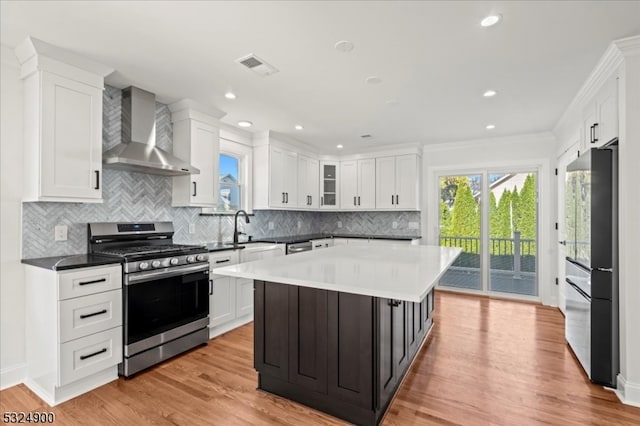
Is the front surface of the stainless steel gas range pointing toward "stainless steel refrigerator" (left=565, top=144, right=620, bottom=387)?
yes

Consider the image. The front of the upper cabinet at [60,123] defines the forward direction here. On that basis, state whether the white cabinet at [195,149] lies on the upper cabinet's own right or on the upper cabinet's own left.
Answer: on the upper cabinet's own left

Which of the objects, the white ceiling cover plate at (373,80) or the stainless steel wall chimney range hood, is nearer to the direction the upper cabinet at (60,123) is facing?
the white ceiling cover plate

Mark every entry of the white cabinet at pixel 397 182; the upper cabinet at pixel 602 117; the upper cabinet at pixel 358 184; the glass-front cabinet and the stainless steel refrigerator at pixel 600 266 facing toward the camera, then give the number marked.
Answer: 3

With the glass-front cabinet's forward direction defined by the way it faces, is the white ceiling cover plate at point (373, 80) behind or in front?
in front

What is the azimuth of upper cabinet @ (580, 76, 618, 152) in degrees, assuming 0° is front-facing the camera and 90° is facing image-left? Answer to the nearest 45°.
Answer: approximately 90°

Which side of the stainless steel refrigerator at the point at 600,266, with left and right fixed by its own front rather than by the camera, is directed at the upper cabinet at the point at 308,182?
front

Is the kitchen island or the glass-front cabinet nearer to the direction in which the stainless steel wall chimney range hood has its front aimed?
the kitchen island
